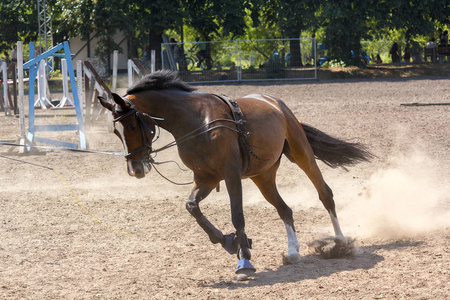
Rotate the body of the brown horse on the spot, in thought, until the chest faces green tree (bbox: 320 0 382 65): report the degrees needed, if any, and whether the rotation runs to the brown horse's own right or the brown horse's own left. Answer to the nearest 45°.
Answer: approximately 135° to the brown horse's own right

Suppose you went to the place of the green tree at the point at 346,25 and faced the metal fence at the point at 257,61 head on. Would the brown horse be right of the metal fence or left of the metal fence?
left

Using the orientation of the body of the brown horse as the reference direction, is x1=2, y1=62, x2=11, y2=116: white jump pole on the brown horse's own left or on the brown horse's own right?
on the brown horse's own right

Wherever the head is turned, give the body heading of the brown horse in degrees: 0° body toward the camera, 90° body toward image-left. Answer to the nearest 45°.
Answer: approximately 45°

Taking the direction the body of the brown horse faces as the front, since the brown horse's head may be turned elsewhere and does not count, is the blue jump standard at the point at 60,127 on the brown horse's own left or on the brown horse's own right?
on the brown horse's own right

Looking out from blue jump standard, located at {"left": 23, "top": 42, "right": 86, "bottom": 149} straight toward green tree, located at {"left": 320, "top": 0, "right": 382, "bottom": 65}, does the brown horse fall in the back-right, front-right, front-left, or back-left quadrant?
back-right

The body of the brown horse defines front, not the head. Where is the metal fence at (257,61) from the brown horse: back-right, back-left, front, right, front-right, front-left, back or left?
back-right
